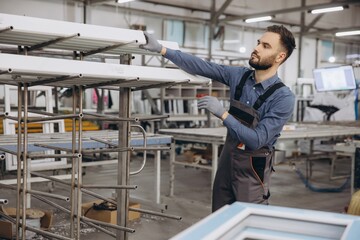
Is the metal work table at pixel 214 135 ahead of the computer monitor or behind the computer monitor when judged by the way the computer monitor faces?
ahead

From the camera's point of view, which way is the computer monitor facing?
toward the camera

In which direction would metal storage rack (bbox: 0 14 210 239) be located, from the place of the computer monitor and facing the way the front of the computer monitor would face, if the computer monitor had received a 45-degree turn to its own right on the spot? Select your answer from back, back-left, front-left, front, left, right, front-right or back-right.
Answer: front-left

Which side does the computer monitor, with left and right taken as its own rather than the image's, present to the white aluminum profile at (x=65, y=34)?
front

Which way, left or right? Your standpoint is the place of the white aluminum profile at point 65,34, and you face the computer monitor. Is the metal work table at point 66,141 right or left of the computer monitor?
left

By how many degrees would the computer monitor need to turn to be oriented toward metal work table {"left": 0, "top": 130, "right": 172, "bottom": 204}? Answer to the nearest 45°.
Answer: approximately 45° to its right

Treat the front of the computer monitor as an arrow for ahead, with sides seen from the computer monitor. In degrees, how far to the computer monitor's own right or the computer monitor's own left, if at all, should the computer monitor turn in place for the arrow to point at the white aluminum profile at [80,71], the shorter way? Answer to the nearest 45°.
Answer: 0° — it already faces it
